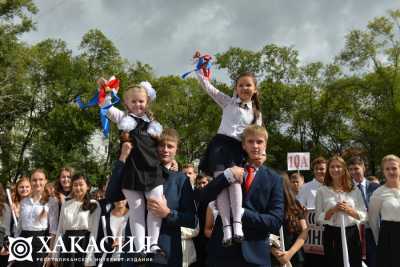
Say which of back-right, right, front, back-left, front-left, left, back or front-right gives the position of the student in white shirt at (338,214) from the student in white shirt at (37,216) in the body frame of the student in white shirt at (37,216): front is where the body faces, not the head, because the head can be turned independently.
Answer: front-left

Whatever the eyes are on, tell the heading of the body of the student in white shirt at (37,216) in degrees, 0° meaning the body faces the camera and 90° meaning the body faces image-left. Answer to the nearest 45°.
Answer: approximately 0°

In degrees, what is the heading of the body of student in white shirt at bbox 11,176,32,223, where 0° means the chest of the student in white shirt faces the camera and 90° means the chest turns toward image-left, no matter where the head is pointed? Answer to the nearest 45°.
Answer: approximately 315°

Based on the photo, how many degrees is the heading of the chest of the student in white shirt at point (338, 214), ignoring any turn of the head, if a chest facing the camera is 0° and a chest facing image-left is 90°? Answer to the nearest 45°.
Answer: approximately 0°

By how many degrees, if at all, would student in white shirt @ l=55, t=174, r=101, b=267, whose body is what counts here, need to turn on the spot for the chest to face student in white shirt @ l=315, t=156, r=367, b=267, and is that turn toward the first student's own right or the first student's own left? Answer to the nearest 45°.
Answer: approximately 45° to the first student's own left
